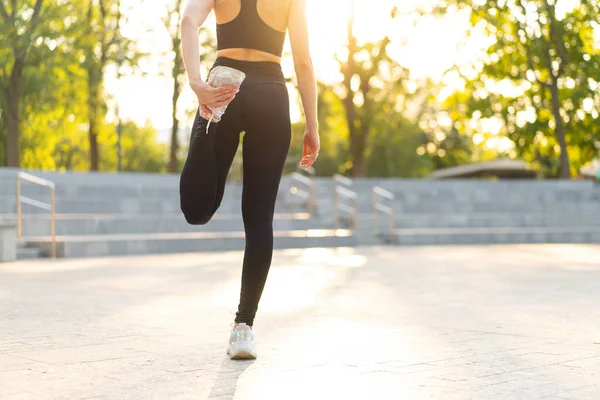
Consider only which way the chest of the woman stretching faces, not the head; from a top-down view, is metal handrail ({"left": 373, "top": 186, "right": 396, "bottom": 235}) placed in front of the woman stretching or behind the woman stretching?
in front

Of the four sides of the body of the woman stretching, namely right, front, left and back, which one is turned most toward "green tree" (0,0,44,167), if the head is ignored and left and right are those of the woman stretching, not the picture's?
front

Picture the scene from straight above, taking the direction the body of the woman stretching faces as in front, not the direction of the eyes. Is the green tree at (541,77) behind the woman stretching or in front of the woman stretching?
in front

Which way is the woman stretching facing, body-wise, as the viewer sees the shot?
away from the camera

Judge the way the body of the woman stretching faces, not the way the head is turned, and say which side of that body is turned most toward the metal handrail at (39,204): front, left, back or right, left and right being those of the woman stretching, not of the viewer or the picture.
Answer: front

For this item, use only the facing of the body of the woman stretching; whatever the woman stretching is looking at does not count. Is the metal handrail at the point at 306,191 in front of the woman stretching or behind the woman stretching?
in front
